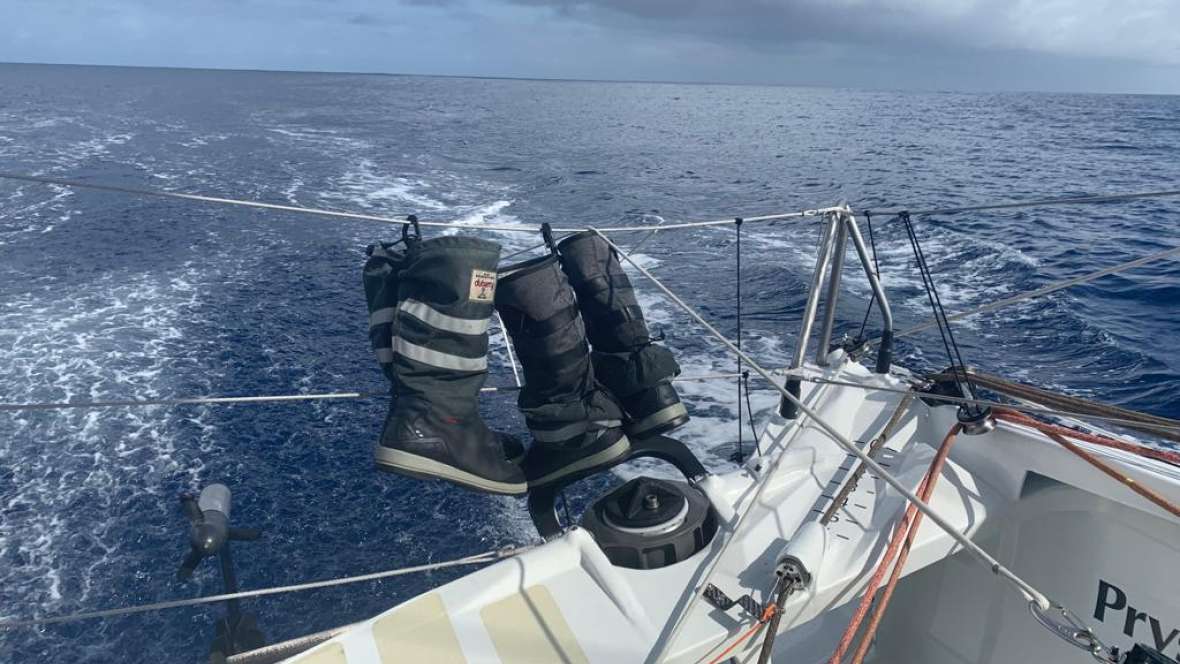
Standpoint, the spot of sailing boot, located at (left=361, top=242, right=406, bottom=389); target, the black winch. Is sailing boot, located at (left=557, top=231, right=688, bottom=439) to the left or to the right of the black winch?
left

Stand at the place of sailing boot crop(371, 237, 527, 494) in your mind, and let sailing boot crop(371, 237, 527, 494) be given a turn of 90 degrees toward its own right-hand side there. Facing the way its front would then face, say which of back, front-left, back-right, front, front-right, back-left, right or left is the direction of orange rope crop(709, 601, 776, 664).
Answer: front-left

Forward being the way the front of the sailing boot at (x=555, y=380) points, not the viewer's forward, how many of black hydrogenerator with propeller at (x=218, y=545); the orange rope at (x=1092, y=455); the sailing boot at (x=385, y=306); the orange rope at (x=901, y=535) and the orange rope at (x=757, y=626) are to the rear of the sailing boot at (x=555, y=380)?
2

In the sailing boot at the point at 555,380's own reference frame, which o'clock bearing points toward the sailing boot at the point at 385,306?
the sailing boot at the point at 385,306 is roughly at 6 o'clock from the sailing boot at the point at 555,380.

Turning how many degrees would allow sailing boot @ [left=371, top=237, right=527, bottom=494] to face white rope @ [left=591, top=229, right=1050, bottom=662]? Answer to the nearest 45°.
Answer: approximately 45° to its right

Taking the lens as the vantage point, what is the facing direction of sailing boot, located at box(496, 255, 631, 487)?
facing to the right of the viewer

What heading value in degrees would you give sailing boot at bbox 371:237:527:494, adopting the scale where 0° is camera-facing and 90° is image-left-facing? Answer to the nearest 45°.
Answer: approximately 270°

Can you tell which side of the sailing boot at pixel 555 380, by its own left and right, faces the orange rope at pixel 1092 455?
front

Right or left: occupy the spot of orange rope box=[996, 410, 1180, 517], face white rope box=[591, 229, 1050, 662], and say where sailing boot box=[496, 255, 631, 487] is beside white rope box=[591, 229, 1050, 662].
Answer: right
